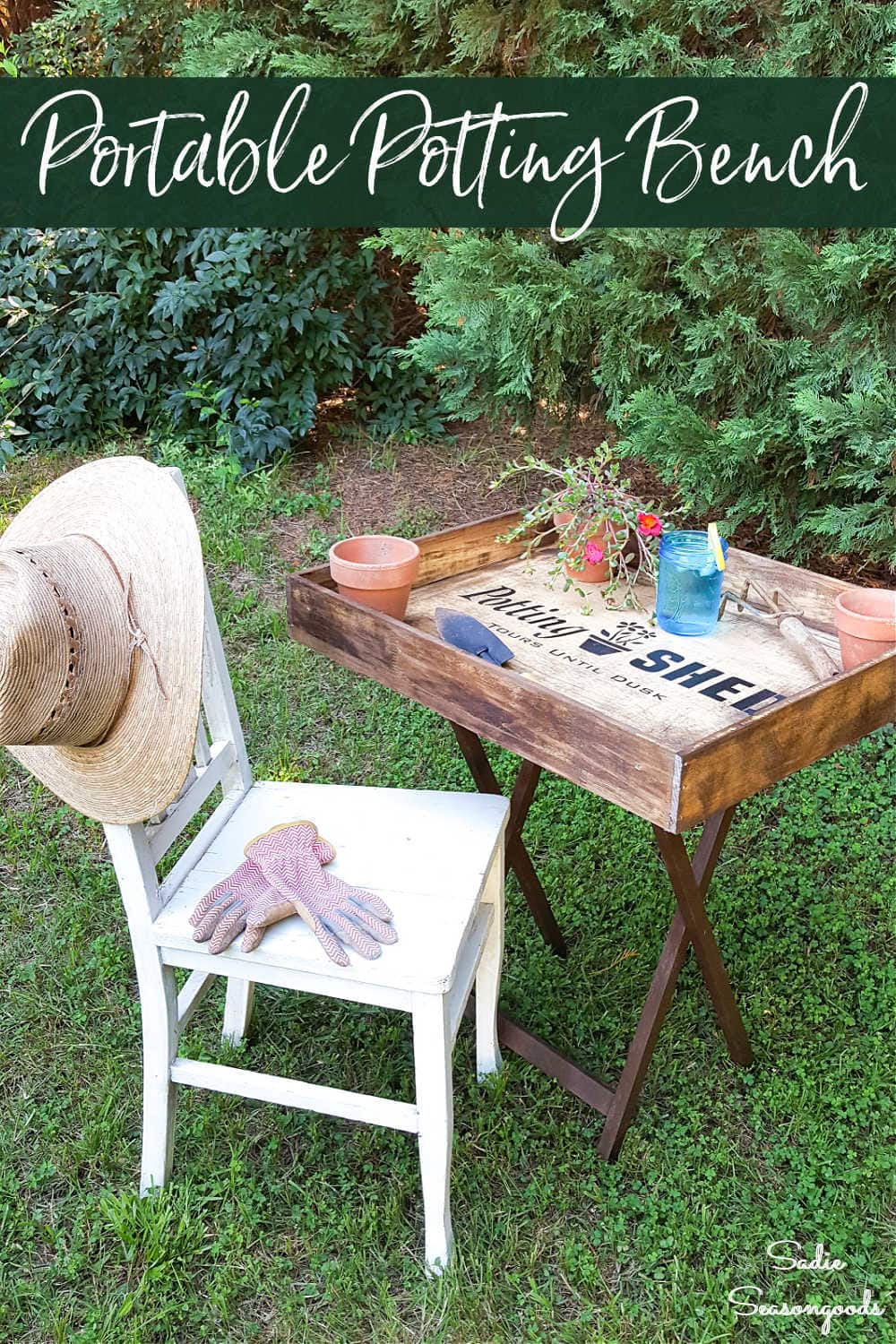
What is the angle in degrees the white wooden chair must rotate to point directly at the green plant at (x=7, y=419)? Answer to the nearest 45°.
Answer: approximately 90° to its left

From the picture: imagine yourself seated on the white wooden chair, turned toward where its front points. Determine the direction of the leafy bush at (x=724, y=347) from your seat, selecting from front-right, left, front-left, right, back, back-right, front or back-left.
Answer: front-left

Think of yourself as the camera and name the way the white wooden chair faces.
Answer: facing to the right of the viewer

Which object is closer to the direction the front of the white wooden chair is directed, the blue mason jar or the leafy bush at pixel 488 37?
the blue mason jar

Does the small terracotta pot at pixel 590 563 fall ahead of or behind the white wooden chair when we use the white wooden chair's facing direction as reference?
ahead

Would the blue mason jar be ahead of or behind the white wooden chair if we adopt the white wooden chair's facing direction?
ahead

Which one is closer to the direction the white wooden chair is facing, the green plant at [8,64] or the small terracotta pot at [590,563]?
the small terracotta pot

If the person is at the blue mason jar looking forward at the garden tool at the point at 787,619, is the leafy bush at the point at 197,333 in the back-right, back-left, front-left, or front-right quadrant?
back-left

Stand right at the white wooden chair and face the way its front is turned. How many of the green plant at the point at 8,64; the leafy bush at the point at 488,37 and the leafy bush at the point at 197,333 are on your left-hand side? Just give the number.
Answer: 3

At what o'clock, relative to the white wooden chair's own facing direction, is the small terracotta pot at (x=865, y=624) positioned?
The small terracotta pot is roughly at 12 o'clock from the white wooden chair.
